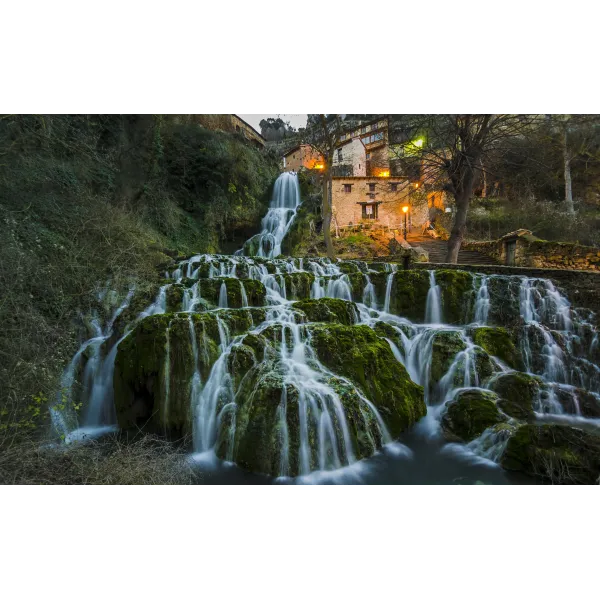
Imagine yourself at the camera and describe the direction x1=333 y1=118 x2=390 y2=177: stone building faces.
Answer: facing the viewer and to the left of the viewer

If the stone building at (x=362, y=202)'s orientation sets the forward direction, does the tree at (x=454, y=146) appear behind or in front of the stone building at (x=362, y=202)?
in front

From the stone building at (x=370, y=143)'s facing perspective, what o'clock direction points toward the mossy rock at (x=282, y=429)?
The mossy rock is roughly at 11 o'clock from the stone building.

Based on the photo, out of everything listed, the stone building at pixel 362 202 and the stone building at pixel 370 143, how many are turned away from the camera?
0

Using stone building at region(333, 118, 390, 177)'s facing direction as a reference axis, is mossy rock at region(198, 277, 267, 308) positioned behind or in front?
in front

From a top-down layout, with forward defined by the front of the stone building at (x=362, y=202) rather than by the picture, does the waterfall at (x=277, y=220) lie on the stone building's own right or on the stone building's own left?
on the stone building's own right

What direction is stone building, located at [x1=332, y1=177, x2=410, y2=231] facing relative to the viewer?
toward the camera

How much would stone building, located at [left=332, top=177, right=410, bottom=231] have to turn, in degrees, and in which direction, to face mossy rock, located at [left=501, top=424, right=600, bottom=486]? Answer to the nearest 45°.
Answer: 0° — it already faces it

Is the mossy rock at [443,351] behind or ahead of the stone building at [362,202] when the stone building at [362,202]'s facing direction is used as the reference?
ahead

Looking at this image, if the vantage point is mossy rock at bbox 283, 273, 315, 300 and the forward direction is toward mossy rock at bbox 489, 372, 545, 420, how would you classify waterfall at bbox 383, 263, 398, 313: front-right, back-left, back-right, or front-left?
front-left

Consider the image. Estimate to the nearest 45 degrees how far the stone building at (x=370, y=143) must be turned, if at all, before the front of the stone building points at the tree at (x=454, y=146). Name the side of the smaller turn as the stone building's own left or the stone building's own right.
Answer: approximately 90° to the stone building's own left

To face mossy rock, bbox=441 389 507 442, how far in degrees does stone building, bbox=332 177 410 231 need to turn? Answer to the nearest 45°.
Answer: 0° — it already faces it
